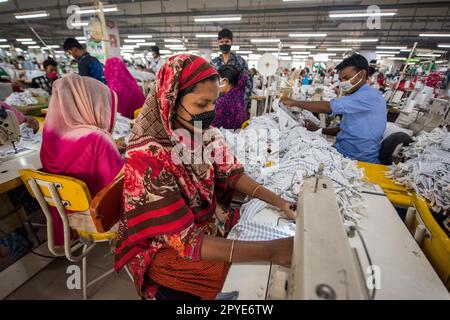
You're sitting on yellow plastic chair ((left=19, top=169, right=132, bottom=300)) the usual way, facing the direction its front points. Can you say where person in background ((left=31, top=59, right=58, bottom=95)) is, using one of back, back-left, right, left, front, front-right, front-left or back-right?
front-left

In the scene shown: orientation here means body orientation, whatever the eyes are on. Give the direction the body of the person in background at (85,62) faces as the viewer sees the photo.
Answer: to the viewer's left

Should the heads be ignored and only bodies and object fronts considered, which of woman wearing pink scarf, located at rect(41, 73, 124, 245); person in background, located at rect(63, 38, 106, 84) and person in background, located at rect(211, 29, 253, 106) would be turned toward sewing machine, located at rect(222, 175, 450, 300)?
person in background, located at rect(211, 29, 253, 106)

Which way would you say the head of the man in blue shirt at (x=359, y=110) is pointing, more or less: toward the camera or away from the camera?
toward the camera

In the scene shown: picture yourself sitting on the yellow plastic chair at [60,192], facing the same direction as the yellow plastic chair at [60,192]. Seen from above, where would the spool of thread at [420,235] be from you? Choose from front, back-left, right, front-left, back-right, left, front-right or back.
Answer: right

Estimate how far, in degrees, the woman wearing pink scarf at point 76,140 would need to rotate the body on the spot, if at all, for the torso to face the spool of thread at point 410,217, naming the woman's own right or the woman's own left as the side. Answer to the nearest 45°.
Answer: approximately 90° to the woman's own right

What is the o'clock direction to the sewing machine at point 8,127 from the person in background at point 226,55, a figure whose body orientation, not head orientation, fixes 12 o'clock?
The sewing machine is roughly at 1 o'clock from the person in background.

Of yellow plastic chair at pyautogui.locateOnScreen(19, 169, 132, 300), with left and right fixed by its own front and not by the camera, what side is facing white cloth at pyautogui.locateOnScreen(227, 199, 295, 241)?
right

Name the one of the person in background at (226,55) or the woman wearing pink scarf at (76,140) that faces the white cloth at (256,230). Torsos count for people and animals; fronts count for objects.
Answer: the person in background

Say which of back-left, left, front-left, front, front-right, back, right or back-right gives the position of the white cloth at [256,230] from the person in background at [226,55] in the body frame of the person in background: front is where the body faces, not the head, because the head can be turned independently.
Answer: front

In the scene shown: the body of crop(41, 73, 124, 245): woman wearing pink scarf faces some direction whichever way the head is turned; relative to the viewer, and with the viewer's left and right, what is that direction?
facing away from the viewer and to the right of the viewer

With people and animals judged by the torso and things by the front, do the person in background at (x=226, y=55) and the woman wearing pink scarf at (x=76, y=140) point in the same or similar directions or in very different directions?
very different directions

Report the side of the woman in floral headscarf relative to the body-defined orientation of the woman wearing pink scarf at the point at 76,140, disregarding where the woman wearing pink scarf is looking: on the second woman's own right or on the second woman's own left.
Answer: on the second woman's own right

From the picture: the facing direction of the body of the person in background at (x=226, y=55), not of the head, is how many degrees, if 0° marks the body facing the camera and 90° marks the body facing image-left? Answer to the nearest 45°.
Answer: approximately 0°

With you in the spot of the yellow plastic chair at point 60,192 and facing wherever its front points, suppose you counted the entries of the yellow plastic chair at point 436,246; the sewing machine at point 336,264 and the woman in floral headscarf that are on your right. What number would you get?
3

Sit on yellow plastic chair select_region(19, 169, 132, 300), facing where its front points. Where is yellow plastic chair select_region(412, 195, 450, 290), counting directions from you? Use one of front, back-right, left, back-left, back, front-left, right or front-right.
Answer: right

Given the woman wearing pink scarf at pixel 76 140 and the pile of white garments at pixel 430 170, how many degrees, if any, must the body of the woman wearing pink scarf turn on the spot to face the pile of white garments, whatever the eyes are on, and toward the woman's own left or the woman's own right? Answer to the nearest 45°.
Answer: approximately 90° to the woman's own right
